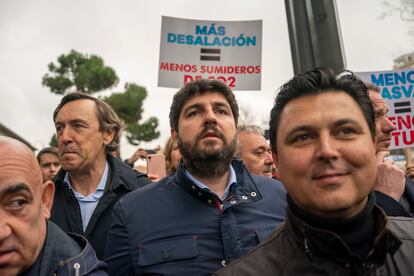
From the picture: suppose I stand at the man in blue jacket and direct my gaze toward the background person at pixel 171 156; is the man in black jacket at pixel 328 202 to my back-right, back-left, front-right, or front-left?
back-right

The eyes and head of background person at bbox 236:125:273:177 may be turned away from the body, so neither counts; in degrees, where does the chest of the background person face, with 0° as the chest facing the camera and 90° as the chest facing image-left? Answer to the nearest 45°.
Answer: approximately 315°

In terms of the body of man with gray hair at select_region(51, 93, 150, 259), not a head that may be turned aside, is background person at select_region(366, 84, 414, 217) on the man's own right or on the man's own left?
on the man's own left

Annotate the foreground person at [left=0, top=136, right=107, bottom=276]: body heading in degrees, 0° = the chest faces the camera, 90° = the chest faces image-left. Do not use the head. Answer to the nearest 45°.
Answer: approximately 45°

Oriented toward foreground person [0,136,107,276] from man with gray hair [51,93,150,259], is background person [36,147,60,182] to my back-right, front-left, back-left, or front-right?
back-right
